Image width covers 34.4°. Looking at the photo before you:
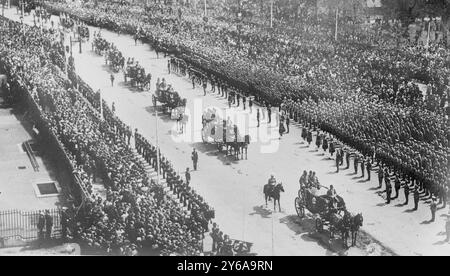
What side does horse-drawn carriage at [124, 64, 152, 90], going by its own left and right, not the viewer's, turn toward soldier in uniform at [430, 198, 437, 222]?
front

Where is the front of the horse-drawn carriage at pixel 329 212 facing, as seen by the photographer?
facing the viewer and to the right of the viewer

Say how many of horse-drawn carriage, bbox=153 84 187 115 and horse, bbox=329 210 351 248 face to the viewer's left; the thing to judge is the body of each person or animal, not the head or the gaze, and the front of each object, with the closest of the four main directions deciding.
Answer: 0

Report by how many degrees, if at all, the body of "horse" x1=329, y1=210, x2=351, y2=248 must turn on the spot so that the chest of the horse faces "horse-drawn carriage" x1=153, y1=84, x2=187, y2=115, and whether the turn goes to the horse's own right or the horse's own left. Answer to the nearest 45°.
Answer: approximately 180°

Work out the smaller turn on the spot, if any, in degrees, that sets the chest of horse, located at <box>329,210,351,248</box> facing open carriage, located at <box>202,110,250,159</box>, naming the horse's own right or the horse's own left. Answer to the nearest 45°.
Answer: approximately 180°

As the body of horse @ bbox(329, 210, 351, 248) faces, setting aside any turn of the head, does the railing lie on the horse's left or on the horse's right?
on the horse's right

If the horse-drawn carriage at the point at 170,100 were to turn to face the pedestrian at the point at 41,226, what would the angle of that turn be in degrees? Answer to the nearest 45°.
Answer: approximately 45° to its right

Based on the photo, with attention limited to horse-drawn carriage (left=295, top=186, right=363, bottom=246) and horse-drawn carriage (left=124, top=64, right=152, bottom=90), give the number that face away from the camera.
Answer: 0

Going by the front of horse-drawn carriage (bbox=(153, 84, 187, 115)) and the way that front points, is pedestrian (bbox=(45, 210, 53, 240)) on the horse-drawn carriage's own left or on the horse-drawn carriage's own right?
on the horse-drawn carriage's own right

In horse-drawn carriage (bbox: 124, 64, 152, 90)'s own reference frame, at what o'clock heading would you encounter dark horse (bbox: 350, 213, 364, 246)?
The dark horse is roughly at 1 o'clock from the horse-drawn carriage.

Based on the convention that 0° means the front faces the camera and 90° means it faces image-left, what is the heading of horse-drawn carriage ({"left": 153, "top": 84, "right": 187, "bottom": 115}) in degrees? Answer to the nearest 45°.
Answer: approximately 315°

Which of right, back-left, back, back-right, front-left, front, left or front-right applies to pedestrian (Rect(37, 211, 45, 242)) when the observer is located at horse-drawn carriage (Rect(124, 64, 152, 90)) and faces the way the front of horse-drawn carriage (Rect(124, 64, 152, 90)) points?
front-right

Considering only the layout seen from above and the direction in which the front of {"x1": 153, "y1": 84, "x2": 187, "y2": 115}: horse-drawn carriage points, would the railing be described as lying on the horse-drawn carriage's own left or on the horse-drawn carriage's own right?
on the horse-drawn carriage's own right
